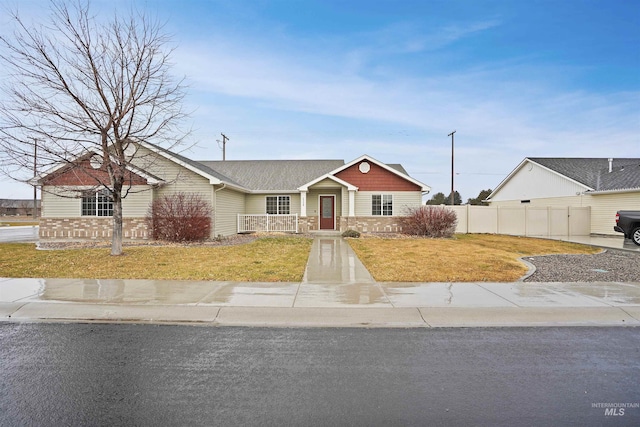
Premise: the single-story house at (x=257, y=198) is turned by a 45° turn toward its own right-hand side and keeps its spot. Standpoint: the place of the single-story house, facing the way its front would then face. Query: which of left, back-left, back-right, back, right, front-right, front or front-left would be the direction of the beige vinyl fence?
back-left

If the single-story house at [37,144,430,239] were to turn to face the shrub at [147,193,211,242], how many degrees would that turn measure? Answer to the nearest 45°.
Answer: approximately 45° to its right

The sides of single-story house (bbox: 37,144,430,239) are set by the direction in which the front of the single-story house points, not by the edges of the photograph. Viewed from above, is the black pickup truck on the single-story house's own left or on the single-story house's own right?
on the single-story house's own left

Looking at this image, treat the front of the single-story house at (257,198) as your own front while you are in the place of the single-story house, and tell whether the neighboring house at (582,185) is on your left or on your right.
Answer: on your left

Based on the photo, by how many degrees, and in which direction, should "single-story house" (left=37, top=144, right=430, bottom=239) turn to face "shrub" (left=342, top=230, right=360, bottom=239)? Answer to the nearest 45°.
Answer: approximately 45° to its left

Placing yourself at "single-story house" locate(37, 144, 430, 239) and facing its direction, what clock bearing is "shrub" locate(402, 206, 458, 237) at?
The shrub is roughly at 10 o'clock from the single-story house.

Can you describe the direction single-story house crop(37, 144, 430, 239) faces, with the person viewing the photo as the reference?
facing the viewer
